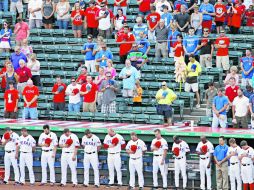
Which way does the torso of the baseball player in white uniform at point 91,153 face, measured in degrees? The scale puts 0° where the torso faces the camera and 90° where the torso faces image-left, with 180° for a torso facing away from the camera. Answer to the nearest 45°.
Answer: approximately 0°

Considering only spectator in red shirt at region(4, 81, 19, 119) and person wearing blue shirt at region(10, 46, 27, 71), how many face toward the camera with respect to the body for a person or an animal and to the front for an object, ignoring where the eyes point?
2

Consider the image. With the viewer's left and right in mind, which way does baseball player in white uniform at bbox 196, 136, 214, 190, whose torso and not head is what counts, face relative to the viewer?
facing the viewer

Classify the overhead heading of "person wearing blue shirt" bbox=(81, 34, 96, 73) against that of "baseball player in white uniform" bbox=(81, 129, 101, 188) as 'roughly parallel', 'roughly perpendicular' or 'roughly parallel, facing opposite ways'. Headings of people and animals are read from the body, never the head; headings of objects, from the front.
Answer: roughly parallel

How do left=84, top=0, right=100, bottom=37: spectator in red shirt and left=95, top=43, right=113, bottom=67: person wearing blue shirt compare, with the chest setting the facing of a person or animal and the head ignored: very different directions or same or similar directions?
same or similar directions

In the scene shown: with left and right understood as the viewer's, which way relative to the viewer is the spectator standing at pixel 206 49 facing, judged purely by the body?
facing the viewer

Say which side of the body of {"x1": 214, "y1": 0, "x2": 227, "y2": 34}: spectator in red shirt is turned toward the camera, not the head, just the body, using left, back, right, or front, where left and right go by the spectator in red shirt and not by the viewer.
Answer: front

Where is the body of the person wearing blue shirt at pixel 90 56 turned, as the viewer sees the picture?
toward the camera

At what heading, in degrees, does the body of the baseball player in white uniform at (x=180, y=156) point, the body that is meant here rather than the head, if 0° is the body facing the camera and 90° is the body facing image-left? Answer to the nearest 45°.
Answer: approximately 45°

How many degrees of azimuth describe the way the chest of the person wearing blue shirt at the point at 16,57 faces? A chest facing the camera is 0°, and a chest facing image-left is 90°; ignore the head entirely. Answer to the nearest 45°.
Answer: approximately 0°

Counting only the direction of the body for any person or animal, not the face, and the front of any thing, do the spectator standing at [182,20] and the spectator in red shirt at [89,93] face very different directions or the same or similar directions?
same or similar directions
